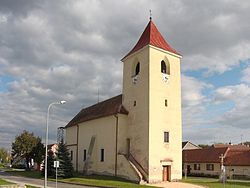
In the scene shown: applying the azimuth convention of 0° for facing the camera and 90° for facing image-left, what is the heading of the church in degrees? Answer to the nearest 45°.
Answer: approximately 315°

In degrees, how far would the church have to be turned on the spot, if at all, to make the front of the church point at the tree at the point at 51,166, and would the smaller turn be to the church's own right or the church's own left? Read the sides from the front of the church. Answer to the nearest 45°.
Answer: approximately 180°
